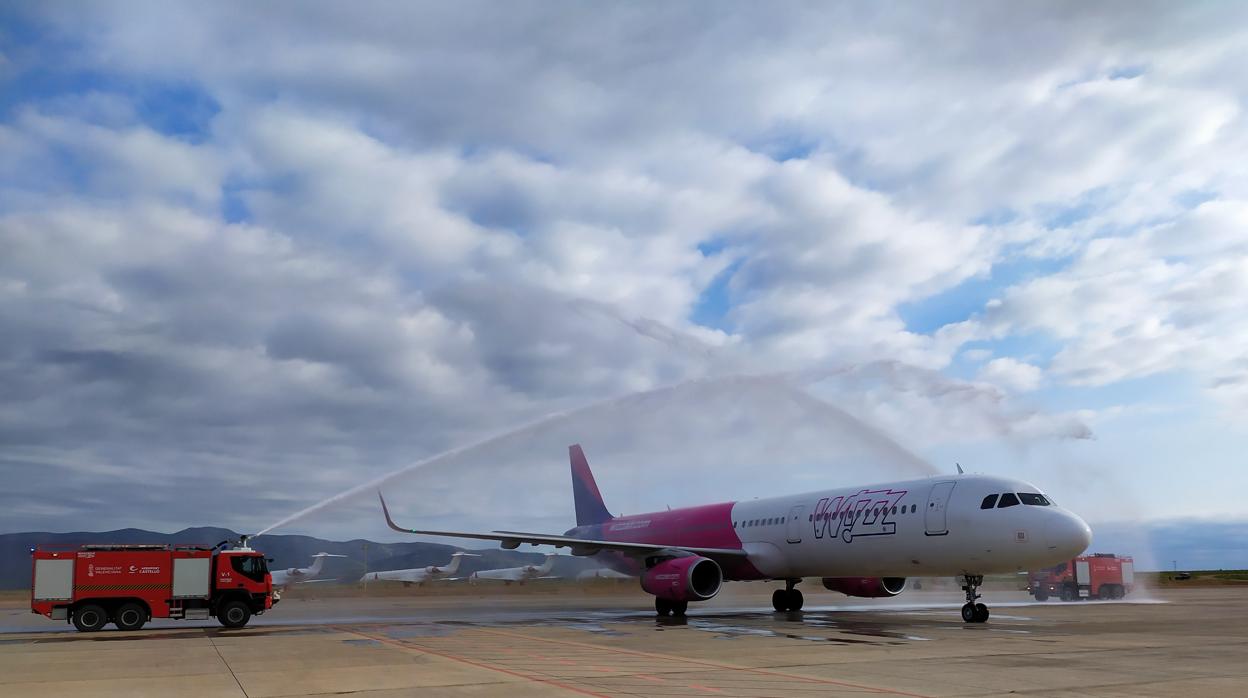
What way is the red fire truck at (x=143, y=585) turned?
to the viewer's right

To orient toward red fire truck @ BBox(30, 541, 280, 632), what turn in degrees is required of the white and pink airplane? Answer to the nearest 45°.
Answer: approximately 135° to its right

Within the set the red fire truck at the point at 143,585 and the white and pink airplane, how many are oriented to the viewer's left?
0

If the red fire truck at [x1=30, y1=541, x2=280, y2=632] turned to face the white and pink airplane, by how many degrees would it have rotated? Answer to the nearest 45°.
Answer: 0° — it already faces it

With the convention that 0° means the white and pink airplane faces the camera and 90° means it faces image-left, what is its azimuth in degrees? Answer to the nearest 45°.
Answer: approximately 315°

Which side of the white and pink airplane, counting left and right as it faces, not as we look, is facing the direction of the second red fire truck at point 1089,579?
left
